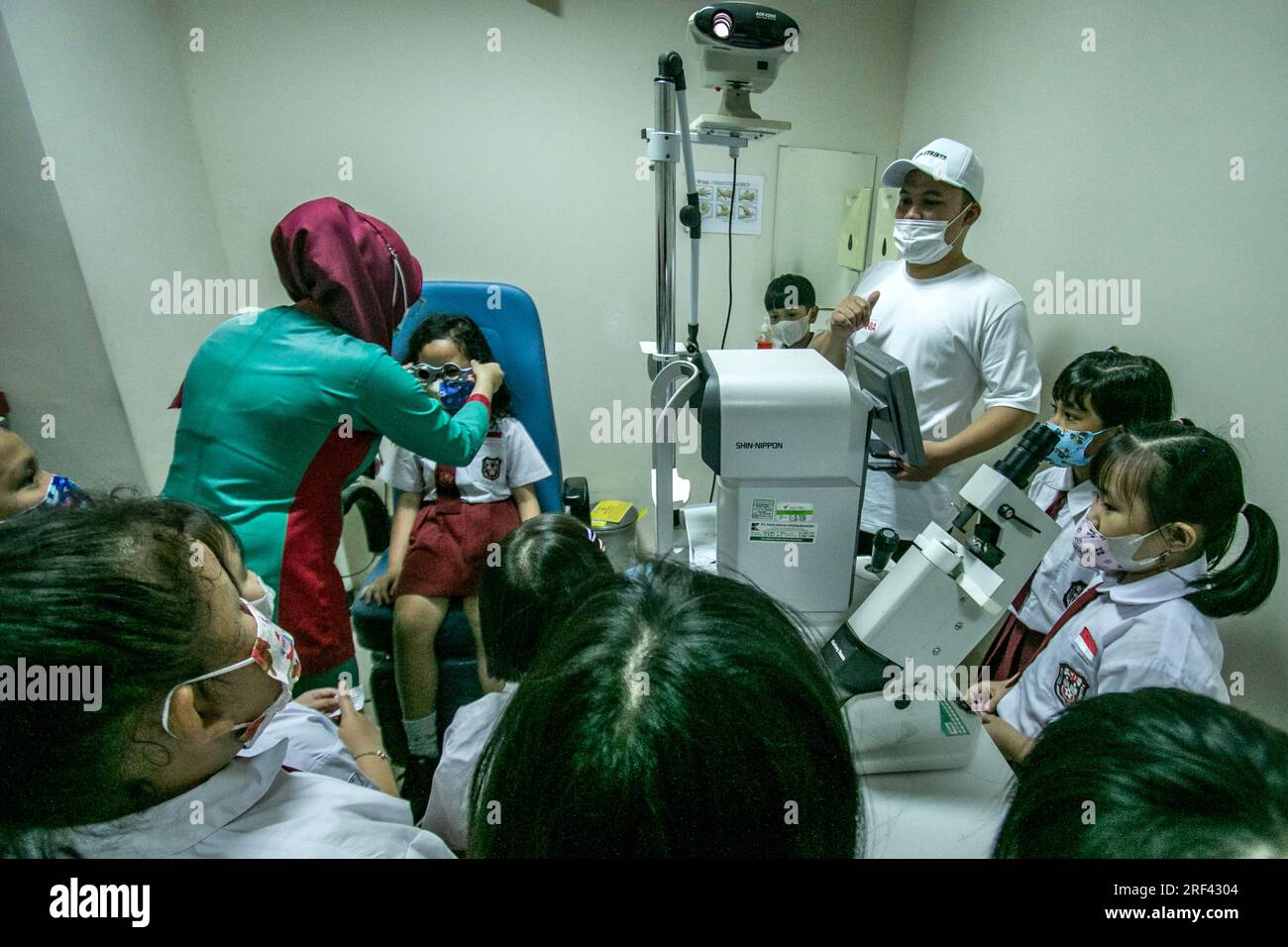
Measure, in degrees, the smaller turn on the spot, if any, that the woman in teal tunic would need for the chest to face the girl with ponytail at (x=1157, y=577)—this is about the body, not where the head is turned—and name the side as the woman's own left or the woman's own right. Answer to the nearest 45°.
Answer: approximately 90° to the woman's own right

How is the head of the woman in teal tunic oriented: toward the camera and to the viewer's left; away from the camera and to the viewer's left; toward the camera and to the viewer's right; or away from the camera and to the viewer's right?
away from the camera and to the viewer's right

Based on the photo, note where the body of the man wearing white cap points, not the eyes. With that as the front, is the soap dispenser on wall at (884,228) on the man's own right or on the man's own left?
on the man's own right

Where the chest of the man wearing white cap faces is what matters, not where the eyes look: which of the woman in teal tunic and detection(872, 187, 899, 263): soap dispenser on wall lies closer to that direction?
the woman in teal tunic

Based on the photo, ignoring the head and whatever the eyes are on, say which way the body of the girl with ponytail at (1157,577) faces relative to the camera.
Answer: to the viewer's left

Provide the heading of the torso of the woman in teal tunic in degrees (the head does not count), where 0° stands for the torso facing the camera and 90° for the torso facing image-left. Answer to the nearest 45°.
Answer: approximately 225°
